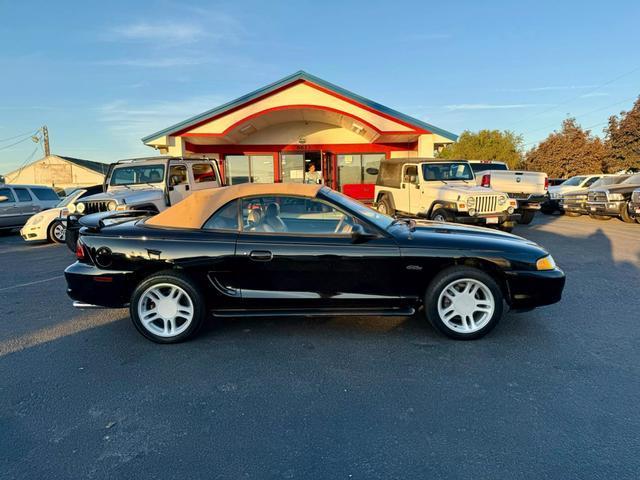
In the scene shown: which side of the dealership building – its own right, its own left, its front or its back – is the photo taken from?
front

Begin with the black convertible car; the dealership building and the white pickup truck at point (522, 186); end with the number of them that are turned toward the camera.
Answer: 1

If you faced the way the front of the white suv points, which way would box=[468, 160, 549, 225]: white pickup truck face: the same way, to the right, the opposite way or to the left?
the opposite way

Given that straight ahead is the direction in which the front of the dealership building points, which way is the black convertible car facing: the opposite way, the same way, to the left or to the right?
to the left

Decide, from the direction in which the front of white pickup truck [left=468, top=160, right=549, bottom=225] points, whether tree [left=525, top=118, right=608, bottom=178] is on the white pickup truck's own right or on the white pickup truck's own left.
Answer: on the white pickup truck's own right

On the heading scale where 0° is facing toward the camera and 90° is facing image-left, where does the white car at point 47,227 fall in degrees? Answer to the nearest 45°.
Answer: approximately 45°

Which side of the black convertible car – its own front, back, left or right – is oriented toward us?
right

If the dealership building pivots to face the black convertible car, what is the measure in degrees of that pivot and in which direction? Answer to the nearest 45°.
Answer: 0° — it already faces it

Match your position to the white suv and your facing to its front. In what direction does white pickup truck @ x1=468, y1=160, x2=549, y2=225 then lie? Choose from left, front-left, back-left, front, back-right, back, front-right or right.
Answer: left

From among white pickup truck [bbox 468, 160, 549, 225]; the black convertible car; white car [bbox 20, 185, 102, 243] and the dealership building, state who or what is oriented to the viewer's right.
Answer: the black convertible car

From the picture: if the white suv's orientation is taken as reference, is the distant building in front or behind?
behind

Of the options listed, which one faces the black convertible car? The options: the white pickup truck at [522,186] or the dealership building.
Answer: the dealership building

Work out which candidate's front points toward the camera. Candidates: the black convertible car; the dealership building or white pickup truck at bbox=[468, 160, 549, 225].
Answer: the dealership building

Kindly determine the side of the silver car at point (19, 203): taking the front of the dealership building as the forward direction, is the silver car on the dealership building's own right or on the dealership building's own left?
on the dealership building's own right

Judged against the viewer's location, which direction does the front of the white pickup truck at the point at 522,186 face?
facing away from the viewer and to the left of the viewer

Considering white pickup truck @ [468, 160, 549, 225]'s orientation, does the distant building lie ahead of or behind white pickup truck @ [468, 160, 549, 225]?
ahead
